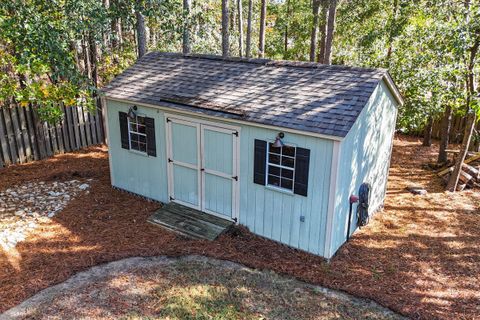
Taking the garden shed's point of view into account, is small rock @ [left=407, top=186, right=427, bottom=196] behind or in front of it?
behind

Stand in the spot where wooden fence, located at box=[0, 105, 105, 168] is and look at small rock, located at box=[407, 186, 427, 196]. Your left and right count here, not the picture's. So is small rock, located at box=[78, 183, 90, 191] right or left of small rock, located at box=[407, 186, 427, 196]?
right

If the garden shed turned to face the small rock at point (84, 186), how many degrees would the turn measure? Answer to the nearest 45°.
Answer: approximately 45° to its right

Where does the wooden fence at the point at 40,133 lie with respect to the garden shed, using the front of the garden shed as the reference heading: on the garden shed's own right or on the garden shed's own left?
on the garden shed's own right

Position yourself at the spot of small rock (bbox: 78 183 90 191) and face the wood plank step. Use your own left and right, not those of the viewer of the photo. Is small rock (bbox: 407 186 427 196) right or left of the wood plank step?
left
